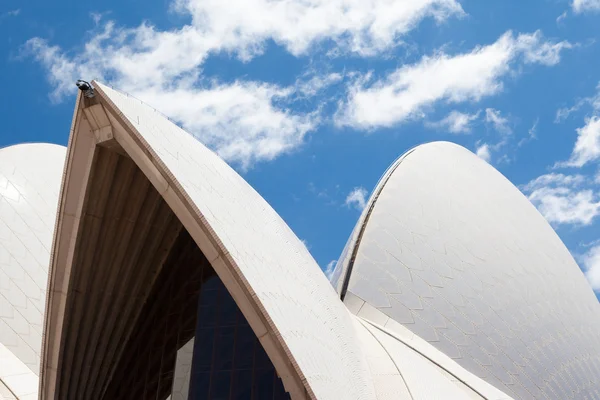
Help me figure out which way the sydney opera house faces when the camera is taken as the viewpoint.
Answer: facing the viewer and to the left of the viewer
